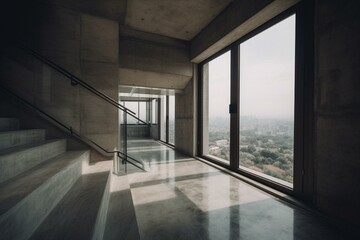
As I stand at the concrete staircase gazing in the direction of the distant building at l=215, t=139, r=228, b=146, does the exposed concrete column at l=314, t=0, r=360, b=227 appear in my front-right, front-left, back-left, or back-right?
front-right

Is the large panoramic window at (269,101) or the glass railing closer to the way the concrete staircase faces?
the large panoramic window

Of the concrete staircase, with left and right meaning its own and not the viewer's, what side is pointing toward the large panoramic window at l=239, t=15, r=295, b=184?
front

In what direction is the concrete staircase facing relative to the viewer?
to the viewer's right

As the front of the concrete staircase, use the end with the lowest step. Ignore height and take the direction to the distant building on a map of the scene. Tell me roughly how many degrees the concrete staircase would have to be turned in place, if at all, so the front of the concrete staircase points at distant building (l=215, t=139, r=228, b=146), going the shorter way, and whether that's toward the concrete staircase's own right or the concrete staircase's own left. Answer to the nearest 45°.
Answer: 0° — it already faces it

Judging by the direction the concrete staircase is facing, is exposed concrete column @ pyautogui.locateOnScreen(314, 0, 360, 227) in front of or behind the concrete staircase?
in front
